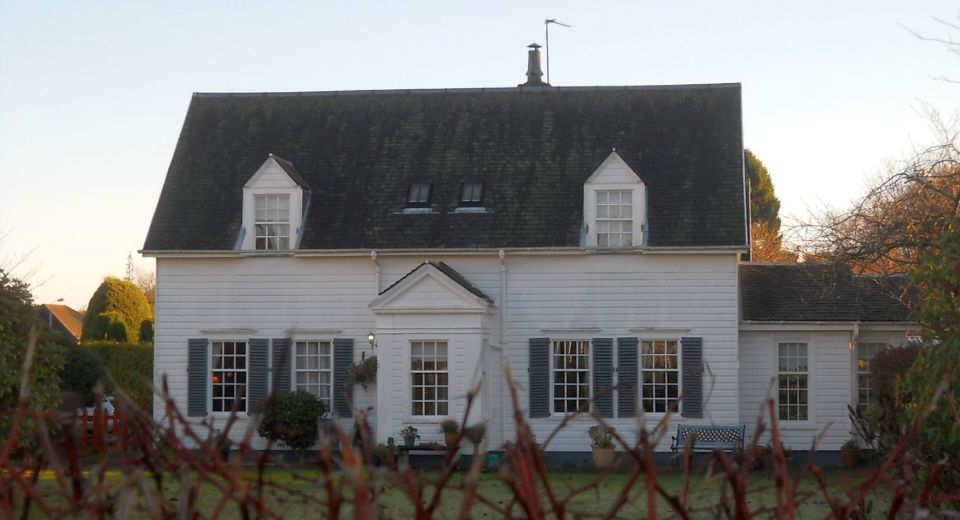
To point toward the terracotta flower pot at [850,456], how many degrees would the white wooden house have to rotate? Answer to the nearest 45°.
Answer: approximately 90° to its left

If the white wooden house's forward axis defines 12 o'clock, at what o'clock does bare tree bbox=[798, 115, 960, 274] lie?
The bare tree is roughly at 10 o'clock from the white wooden house.

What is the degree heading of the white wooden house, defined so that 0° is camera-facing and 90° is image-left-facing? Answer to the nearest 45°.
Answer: approximately 0°

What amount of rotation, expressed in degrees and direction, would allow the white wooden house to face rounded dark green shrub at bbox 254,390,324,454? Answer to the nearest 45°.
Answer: approximately 90° to its right

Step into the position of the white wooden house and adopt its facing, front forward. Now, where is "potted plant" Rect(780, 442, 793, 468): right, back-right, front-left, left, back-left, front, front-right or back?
front

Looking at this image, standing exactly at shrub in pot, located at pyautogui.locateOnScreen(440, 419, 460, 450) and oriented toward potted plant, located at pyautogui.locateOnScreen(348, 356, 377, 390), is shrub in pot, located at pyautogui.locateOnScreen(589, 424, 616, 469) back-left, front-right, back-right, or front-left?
back-right

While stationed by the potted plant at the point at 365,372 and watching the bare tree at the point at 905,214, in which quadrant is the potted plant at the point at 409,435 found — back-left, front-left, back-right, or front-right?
front-right

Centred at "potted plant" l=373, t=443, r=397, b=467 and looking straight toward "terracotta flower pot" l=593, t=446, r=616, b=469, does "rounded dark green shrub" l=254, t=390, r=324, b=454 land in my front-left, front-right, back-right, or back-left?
back-left

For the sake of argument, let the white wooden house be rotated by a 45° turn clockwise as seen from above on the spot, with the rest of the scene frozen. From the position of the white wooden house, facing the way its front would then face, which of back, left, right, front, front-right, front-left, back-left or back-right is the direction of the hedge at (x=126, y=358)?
right
